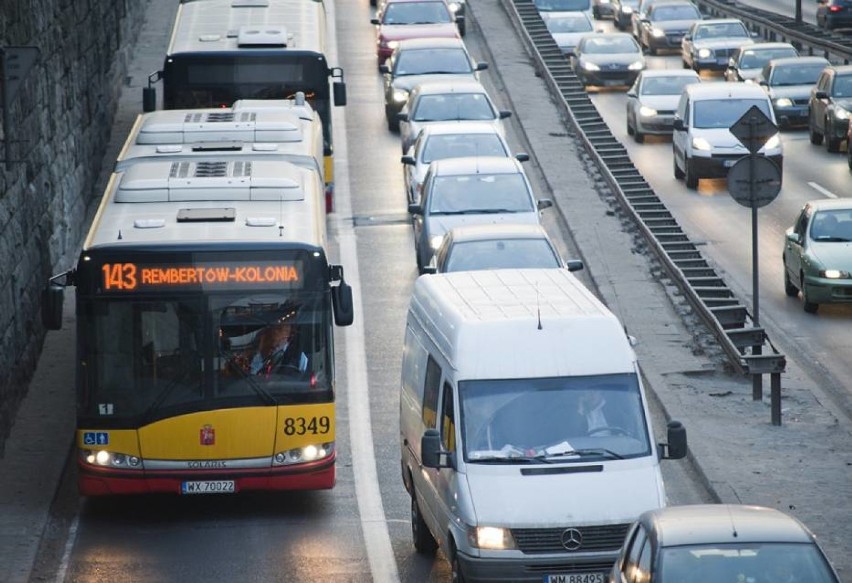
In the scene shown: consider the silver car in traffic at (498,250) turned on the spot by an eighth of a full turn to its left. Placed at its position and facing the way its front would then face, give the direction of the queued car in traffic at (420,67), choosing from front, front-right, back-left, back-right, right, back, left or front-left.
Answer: back-left

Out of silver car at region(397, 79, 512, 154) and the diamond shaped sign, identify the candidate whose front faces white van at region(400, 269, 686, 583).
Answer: the silver car

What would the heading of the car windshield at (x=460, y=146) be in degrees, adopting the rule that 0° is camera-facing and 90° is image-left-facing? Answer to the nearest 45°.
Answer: approximately 0°

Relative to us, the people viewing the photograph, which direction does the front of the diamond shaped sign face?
facing away from the viewer

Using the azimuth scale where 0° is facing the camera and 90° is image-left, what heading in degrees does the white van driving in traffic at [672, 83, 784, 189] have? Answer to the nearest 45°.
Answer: approximately 0°

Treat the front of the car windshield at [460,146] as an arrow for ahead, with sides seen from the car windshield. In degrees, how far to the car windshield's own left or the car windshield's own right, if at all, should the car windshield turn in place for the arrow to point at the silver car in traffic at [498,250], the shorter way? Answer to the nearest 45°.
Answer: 0° — it already faces it

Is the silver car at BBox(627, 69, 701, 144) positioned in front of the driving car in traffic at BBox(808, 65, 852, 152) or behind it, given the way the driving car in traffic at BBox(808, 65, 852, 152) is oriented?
behind
